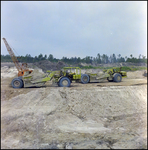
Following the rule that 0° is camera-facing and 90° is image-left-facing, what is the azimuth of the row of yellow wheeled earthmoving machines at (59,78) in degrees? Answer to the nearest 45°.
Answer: approximately 270°
